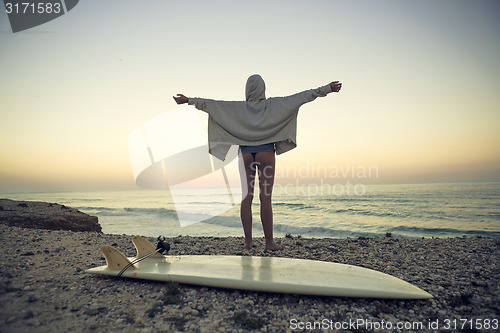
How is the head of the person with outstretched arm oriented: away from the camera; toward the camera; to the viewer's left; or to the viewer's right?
away from the camera

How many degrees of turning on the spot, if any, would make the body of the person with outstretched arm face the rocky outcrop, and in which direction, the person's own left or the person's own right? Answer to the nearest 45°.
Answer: approximately 45° to the person's own left

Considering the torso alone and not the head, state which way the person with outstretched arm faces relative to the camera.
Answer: away from the camera

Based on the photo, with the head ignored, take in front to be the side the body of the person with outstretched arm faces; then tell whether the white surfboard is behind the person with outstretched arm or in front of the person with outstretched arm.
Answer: behind

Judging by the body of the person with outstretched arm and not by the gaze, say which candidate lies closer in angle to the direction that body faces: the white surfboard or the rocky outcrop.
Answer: the rocky outcrop
